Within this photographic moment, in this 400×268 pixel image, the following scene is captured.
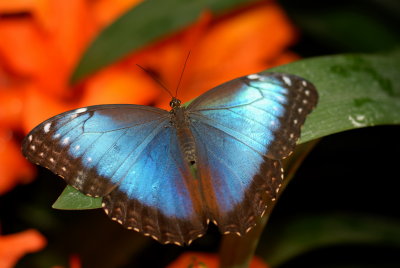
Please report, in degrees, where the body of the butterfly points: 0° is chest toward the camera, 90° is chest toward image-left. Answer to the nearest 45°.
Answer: approximately 180°
